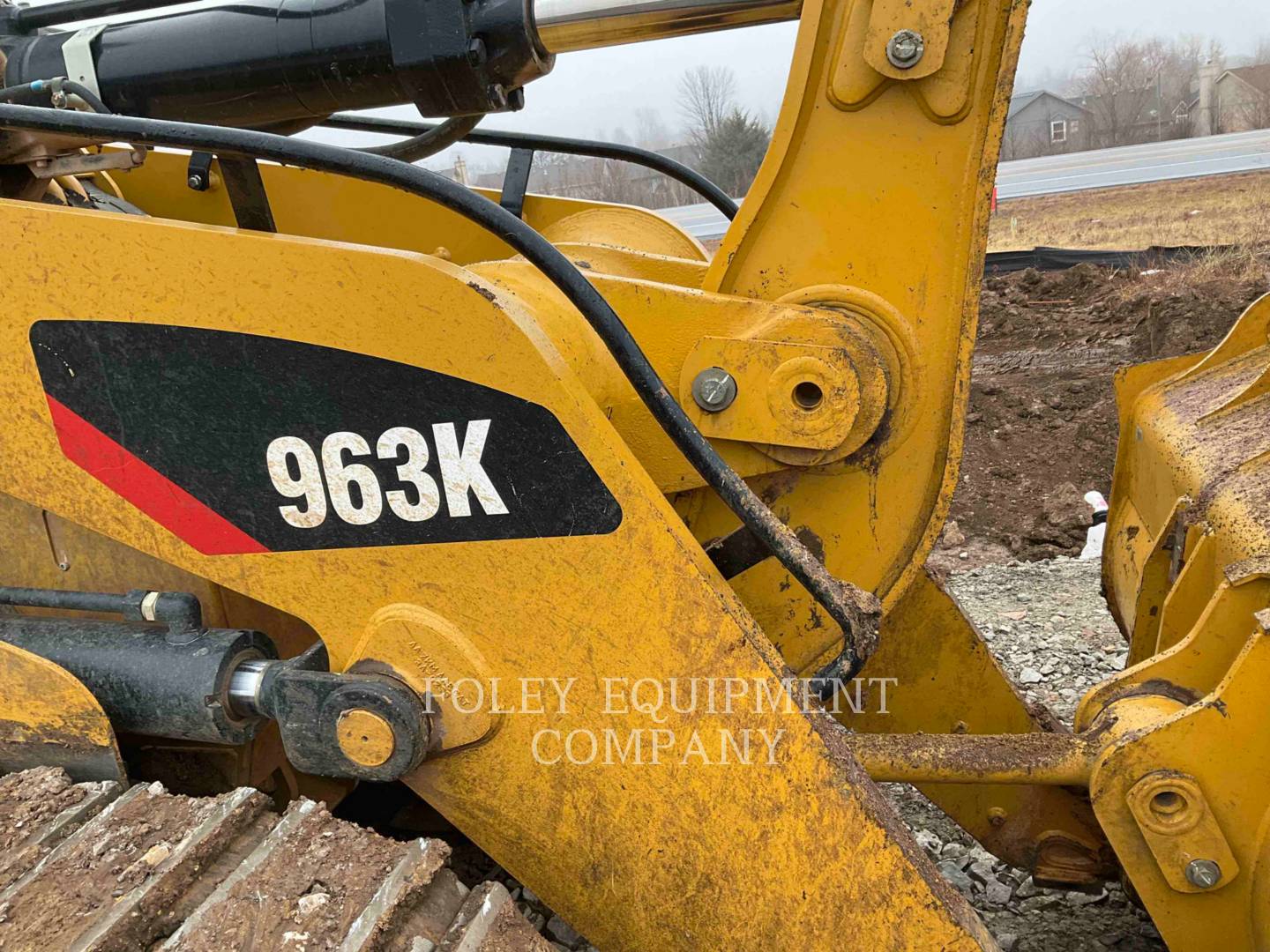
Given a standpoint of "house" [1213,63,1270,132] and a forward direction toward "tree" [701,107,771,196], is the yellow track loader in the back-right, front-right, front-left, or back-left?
front-left

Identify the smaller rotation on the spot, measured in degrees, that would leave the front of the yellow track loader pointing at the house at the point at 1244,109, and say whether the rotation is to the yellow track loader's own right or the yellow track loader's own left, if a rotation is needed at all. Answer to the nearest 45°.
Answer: approximately 45° to the yellow track loader's own left

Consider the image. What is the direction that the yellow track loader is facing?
to the viewer's right

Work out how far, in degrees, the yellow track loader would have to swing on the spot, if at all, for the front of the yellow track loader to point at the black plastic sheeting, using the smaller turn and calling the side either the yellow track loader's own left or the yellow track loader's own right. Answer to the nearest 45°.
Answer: approximately 45° to the yellow track loader's own left

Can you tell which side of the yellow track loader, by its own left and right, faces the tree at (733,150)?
left

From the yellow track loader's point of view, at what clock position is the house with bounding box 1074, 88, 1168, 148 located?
The house is roughly at 10 o'clock from the yellow track loader.

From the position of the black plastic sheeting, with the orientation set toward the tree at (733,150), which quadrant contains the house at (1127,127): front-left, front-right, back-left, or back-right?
front-right

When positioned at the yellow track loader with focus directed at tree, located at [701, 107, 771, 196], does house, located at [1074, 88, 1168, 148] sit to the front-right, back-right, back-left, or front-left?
front-right

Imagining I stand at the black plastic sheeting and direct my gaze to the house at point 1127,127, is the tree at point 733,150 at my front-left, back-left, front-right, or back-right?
front-left
